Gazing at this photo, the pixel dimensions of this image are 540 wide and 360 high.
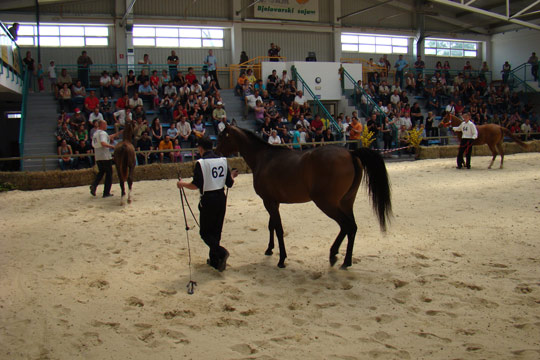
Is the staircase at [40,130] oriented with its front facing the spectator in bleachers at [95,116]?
no

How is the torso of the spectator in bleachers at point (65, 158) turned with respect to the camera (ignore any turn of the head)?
toward the camera

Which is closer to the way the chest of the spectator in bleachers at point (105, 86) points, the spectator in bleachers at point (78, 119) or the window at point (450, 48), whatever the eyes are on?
the spectator in bleachers

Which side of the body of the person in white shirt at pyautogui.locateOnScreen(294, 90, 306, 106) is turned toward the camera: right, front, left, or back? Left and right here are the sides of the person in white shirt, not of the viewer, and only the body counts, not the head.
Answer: front

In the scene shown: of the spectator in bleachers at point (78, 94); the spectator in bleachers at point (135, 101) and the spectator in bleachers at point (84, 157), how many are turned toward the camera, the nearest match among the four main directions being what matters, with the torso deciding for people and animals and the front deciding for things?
3

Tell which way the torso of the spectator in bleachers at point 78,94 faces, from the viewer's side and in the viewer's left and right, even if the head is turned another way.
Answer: facing the viewer

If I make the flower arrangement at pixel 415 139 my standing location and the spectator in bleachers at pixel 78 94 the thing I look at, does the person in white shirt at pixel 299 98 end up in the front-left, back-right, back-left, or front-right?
front-right

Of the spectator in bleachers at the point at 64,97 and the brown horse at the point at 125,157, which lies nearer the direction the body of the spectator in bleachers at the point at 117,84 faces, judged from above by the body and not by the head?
the brown horse

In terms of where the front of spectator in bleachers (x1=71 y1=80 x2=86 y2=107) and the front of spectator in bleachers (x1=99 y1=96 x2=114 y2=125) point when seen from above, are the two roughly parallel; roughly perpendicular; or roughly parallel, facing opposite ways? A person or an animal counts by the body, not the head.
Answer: roughly parallel

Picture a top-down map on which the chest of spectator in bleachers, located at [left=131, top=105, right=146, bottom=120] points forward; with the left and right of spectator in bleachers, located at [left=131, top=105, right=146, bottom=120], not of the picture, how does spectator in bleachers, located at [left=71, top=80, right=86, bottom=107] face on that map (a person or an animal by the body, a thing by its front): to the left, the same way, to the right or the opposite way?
the same way

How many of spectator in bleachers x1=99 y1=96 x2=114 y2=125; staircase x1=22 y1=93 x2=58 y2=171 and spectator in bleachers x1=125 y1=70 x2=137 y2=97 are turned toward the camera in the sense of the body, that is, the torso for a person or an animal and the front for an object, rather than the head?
3

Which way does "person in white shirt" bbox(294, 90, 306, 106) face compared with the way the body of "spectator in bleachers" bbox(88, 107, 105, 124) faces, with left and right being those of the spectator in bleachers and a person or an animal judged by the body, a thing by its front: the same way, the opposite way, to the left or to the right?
the same way

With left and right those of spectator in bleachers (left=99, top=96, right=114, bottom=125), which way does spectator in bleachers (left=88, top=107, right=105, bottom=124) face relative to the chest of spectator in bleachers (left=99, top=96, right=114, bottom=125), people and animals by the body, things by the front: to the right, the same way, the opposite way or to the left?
the same way

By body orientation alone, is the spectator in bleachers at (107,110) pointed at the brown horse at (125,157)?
yes

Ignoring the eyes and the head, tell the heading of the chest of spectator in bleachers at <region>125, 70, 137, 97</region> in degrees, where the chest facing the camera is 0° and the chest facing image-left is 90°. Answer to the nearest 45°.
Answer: approximately 0°

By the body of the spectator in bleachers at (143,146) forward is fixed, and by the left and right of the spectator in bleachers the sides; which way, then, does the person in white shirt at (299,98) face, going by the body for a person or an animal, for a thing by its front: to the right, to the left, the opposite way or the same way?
the same way

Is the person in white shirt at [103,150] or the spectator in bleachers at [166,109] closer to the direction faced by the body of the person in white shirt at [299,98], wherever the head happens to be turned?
the person in white shirt

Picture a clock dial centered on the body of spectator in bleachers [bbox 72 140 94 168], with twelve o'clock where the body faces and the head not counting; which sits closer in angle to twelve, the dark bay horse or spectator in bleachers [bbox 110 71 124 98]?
the dark bay horse

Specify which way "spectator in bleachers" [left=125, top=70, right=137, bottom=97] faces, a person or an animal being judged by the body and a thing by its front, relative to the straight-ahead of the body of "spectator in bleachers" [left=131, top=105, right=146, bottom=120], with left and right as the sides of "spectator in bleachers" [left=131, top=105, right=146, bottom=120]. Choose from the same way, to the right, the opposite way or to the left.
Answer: the same way
